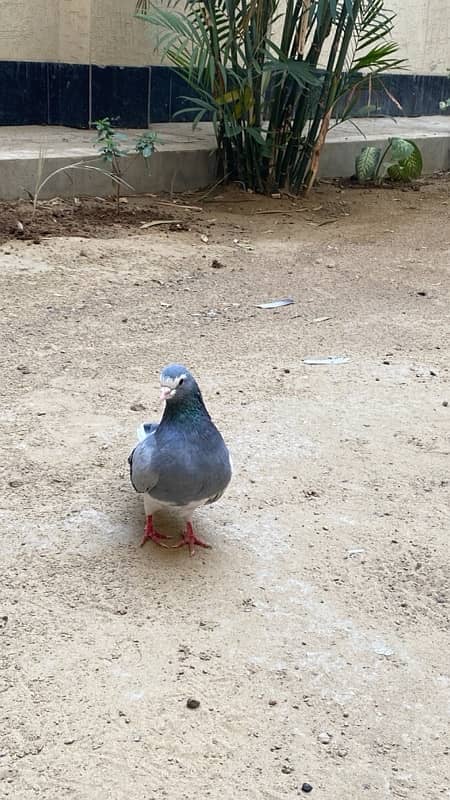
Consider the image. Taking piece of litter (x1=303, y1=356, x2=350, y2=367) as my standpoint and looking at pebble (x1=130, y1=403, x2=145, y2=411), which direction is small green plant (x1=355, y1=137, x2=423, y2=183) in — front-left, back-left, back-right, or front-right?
back-right

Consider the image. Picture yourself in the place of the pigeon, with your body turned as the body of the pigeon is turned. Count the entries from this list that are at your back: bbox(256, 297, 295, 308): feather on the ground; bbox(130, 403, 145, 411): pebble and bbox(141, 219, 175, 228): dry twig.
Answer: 3

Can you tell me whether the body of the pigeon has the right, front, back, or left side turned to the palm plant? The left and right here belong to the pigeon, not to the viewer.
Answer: back

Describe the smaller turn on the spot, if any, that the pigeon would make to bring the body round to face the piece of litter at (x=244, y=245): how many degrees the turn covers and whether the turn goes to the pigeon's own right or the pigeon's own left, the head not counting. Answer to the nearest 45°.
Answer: approximately 180°

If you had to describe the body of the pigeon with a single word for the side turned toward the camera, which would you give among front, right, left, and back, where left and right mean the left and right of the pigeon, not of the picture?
front

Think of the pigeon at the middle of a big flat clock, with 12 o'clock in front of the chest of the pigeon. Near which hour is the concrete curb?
The concrete curb is roughly at 6 o'clock from the pigeon.

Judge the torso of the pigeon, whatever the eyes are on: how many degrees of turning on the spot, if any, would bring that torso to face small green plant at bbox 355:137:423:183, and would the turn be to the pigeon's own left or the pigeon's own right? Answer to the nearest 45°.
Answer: approximately 180°

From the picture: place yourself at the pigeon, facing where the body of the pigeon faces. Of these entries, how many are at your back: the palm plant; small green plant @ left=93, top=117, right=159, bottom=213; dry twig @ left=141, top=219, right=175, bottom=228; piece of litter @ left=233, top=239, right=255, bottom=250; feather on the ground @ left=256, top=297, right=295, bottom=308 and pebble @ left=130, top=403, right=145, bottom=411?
6

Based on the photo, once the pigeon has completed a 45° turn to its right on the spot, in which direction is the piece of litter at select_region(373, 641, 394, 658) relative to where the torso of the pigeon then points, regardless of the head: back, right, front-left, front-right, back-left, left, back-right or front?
left

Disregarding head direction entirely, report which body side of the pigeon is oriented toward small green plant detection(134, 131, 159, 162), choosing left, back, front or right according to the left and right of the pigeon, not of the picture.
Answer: back

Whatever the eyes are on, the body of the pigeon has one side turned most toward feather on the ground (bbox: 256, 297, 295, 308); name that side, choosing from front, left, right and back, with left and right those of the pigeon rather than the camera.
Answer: back

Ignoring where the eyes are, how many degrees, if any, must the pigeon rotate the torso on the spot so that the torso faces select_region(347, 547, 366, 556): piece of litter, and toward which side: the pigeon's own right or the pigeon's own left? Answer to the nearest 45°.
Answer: approximately 90° to the pigeon's own left

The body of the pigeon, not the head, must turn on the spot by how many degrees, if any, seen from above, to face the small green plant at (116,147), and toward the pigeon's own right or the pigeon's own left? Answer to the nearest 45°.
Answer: approximately 180°

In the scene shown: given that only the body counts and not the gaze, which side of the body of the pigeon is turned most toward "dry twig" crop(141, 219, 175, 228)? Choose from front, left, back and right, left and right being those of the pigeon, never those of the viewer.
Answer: back

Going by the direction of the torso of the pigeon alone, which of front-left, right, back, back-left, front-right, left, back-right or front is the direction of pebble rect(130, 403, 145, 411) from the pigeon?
back
